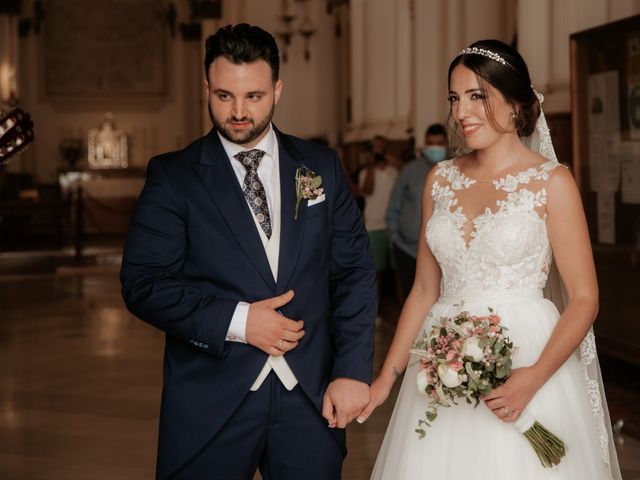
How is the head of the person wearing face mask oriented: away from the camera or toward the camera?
toward the camera

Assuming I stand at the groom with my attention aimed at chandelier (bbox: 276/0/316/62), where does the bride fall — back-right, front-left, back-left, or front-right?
front-right

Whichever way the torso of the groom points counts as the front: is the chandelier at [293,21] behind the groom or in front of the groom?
behind

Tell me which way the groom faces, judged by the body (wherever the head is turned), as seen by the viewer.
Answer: toward the camera

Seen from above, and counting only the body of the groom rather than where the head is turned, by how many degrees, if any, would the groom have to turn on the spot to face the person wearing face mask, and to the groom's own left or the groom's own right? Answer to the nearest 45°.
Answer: approximately 180°

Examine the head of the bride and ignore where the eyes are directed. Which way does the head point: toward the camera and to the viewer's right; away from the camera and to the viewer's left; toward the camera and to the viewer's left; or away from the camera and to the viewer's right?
toward the camera and to the viewer's left

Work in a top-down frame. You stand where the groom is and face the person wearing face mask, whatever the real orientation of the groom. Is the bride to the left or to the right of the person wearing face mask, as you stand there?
right

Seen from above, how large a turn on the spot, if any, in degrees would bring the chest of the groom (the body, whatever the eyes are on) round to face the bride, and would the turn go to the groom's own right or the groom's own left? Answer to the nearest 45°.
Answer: approximately 135° to the groom's own left
